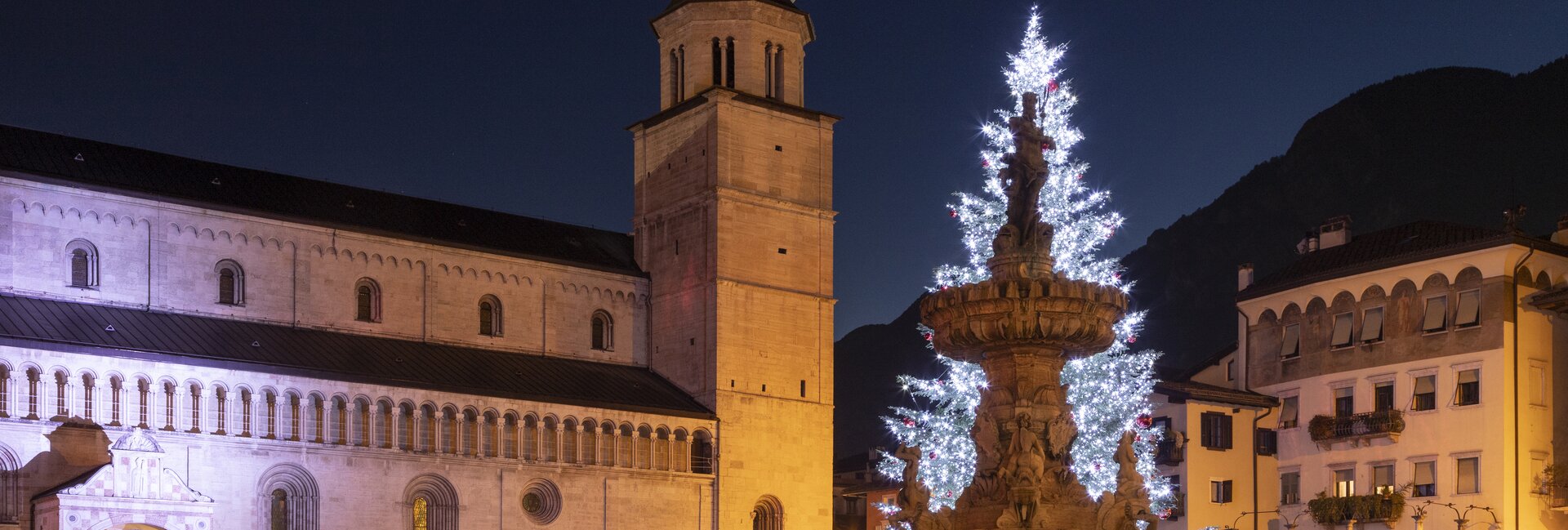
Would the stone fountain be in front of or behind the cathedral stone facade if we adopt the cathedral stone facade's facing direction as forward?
in front

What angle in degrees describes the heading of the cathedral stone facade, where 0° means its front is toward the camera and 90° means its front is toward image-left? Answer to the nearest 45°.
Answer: approximately 315°
